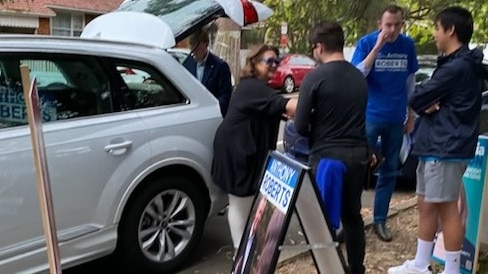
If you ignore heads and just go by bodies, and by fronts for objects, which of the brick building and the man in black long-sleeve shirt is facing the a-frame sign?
the brick building

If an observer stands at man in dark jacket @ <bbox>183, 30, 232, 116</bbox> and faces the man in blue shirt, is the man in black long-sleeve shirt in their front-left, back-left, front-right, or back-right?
front-right

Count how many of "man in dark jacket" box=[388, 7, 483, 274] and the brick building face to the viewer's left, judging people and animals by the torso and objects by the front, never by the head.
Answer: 1

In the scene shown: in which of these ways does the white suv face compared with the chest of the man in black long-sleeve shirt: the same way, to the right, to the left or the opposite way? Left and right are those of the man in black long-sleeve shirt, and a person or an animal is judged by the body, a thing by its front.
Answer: to the left

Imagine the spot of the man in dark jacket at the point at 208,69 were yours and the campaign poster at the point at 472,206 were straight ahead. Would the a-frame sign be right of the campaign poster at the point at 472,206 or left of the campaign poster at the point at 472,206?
right

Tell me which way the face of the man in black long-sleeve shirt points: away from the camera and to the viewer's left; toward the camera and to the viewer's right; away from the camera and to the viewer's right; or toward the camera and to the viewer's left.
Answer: away from the camera and to the viewer's left

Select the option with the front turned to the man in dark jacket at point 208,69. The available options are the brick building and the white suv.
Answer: the brick building

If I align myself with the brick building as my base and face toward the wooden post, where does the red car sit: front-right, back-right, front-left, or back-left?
front-left

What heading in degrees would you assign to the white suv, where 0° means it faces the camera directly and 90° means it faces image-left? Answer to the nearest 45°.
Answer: approximately 45°

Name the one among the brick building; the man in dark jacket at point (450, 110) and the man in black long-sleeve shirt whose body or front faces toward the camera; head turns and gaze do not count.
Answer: the brick building

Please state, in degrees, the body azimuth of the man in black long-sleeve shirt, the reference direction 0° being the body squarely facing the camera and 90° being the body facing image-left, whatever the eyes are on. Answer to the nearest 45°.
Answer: approximately 135°

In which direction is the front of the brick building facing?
toward the camera

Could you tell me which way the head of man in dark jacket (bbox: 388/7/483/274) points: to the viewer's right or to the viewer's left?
to the viewer's left

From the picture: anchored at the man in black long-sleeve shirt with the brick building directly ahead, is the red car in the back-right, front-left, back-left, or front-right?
front-right

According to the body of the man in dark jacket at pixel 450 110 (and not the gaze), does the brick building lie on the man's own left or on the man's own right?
on the man's own right

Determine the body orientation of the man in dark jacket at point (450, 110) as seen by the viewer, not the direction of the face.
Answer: to the viewer's left

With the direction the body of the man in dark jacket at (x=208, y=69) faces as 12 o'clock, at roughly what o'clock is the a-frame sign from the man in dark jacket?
The a-frame sign is roughly at 10 o'clock from the man in dark jacket.

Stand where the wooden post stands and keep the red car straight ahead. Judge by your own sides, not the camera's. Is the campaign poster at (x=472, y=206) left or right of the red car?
right
